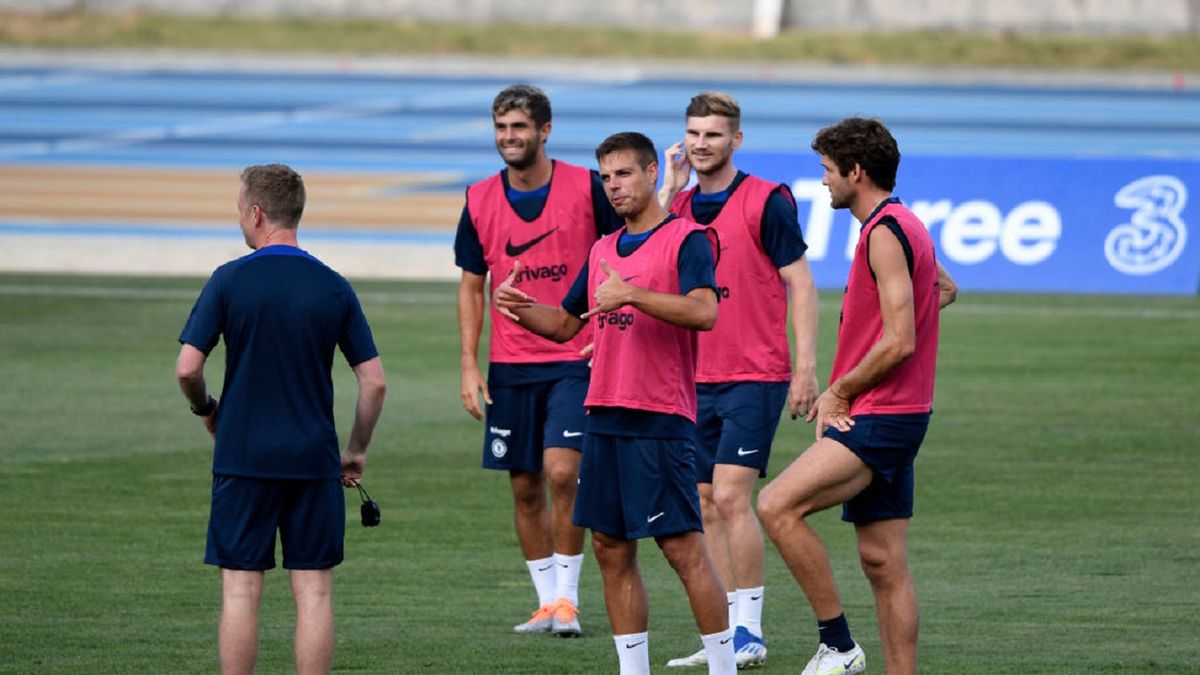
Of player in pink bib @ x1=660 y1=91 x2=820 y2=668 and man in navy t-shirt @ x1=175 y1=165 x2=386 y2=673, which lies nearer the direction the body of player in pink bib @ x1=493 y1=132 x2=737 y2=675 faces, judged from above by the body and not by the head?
the man in navy t-shirt

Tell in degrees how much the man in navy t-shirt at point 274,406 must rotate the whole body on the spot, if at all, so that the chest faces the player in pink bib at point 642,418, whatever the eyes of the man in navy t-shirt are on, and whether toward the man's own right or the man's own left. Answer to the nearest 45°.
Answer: approximately 90° to the man's own right

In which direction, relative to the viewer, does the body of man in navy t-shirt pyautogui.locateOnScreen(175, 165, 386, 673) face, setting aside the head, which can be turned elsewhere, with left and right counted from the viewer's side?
facing away from the viewer

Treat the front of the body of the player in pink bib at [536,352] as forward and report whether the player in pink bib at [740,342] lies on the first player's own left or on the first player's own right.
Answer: on the first player's own left

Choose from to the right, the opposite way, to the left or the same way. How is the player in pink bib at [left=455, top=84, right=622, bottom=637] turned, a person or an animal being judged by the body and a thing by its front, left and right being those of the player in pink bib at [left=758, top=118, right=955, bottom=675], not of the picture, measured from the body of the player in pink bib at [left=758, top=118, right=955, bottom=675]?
to the left

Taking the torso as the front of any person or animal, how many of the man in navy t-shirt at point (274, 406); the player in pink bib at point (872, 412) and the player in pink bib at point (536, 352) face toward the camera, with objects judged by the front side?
1

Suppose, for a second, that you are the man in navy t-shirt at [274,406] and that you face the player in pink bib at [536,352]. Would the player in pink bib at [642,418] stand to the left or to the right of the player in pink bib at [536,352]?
right

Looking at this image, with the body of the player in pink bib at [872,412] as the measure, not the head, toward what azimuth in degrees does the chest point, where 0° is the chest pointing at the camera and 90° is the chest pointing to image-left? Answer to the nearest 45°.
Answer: approximately 90°

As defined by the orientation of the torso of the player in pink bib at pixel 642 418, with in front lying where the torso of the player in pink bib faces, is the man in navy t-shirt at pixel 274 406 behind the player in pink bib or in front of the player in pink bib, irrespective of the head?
in front

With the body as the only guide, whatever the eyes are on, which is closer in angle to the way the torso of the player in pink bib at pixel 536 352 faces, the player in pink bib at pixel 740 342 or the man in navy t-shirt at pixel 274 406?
the man in navy t-shirt

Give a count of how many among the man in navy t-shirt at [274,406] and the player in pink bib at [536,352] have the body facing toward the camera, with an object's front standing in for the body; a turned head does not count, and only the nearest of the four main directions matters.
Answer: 1

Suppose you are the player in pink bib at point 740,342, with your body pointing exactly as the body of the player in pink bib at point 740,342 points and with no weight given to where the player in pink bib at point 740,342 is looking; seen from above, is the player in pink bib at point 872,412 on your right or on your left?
on your left

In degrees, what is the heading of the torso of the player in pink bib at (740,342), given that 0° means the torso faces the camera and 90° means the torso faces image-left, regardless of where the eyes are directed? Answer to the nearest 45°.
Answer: approximately 45°
